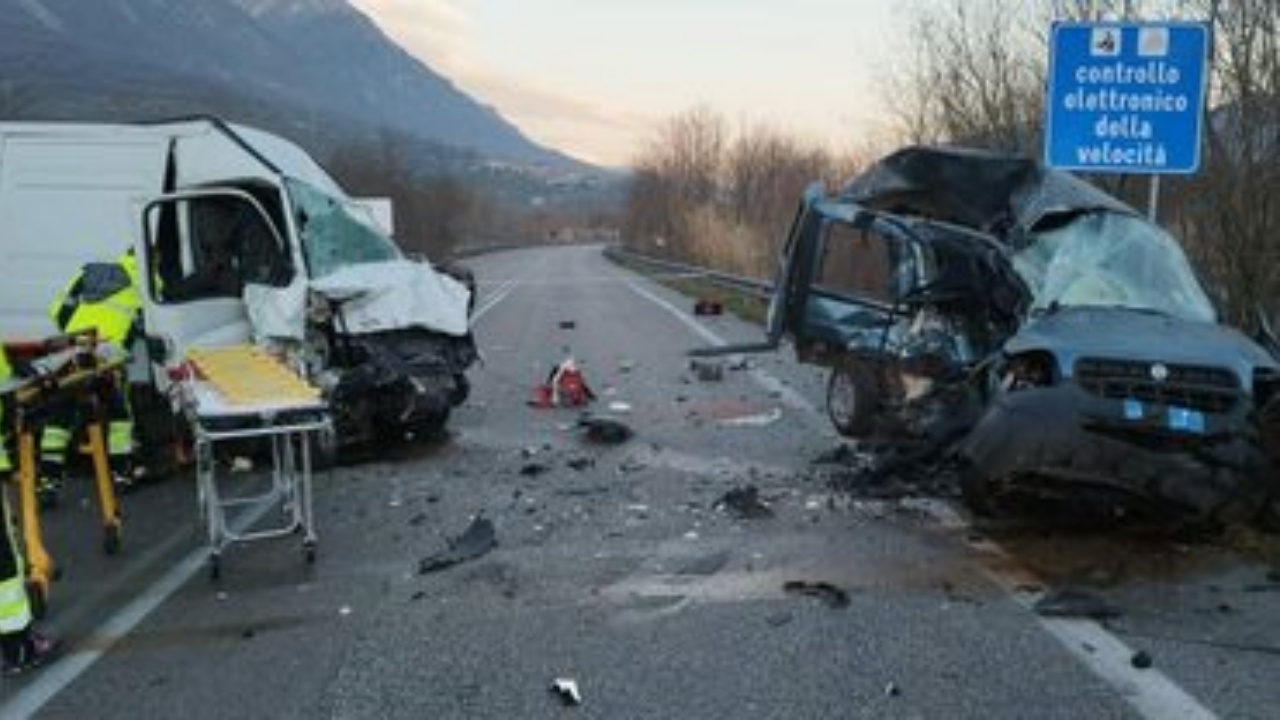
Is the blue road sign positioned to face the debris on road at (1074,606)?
yes

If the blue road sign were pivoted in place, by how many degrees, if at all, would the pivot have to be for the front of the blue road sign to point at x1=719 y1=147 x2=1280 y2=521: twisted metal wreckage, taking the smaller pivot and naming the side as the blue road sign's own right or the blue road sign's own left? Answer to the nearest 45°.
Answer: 0° — it already faces it

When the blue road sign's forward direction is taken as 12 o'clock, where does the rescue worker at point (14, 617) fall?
The rescue worker is roughly at 1 o'clock from the blue road sign.

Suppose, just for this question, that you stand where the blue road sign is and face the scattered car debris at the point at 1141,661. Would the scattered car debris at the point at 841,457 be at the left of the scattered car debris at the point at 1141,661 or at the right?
right

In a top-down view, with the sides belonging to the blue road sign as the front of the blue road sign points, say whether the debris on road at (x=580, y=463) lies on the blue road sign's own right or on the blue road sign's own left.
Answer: on the blue road sign's own right

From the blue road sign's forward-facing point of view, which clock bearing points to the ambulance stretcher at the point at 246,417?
The ambulance stretcher is roughly at 1 o'clock from the blue road sign.

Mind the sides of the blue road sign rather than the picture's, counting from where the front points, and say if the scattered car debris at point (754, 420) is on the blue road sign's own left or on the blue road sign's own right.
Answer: on the blue road sign's own right

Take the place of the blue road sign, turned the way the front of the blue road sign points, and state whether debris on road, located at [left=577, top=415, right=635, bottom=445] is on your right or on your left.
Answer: on your right

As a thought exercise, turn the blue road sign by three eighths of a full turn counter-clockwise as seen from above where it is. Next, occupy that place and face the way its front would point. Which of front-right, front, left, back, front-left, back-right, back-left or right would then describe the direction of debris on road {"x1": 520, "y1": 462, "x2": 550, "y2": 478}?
back

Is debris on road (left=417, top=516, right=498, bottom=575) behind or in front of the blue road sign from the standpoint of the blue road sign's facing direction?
in front

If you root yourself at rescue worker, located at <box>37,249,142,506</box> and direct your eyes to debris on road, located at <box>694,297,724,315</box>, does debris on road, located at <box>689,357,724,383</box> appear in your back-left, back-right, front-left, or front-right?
front-right

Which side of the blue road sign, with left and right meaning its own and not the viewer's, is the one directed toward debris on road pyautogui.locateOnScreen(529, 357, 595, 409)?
right

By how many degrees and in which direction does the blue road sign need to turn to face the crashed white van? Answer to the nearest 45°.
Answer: approximately 45° to its right

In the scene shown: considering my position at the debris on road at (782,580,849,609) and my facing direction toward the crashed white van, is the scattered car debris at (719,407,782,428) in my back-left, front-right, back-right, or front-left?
front-right

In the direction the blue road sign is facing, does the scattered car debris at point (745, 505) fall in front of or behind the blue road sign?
in front

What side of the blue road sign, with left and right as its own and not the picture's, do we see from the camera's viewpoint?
front

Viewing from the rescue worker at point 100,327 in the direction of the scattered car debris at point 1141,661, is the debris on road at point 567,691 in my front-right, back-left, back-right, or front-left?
front-right
